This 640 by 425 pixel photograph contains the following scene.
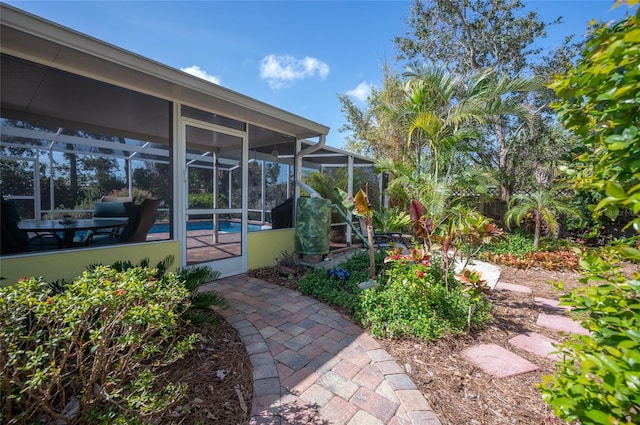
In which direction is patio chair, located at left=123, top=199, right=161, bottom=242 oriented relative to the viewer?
to the viewer's left

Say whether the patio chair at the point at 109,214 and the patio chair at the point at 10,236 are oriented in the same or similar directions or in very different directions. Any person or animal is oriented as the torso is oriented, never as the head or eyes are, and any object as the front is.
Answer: very different directions

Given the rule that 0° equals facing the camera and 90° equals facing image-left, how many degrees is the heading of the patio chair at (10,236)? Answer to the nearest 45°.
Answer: approximately 270°

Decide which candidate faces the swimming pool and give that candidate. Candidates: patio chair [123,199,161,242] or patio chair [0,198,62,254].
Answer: patio chair [0,198,62,254]

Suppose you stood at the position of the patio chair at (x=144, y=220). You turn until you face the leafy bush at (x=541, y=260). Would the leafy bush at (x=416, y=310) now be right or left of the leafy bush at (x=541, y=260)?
right

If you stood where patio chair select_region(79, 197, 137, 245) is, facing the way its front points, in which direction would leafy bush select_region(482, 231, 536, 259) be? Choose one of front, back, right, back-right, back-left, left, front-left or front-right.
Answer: back-left

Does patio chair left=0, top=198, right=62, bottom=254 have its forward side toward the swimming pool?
yes

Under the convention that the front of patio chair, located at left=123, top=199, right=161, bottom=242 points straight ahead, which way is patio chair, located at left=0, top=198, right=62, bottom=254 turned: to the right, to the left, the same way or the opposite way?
the opposite way

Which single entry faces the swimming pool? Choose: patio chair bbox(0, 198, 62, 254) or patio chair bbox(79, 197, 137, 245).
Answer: patio chair bbox(0, 198, 62, 254)

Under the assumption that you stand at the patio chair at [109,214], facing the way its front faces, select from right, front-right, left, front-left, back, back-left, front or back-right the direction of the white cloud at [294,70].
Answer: back
